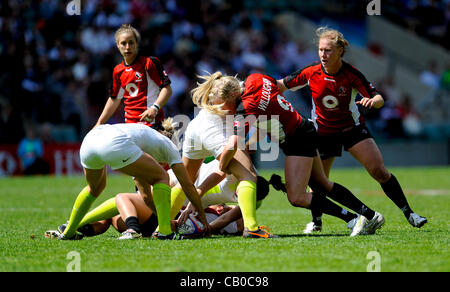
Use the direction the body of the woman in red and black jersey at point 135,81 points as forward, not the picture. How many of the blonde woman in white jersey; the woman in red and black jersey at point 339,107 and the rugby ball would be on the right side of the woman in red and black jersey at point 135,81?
0

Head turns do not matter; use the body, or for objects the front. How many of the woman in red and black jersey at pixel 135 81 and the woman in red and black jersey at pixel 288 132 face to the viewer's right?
0

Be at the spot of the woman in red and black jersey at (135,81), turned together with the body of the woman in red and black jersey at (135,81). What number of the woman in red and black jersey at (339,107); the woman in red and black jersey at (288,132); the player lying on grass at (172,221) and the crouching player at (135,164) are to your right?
0

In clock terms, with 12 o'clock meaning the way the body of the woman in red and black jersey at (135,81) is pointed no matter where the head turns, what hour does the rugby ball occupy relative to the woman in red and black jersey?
The rugby ball is roughly at 10 o'clock from the woman in red and black jersey.

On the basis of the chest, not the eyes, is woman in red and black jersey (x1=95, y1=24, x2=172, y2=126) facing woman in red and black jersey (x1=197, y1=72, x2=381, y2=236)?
no

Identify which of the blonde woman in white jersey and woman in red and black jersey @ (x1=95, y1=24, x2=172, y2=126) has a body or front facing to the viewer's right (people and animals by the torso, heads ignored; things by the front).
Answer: the blonde woman in white jersey

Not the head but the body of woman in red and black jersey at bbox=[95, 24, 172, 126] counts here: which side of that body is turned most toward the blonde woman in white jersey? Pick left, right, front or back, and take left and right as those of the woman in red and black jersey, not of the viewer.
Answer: left

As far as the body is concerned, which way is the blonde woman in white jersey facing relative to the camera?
to the viewer's right

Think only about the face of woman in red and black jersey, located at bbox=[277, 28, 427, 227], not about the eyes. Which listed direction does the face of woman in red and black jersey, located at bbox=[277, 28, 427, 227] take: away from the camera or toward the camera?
toward the camera

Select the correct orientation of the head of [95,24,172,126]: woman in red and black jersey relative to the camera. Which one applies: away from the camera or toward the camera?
toward the camera

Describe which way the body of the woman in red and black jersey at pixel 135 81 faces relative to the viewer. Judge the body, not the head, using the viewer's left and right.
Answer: facing the viewer and to the left of the viewer

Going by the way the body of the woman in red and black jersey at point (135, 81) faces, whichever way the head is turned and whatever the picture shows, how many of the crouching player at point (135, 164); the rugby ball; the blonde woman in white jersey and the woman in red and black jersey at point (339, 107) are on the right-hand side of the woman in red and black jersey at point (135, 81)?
0

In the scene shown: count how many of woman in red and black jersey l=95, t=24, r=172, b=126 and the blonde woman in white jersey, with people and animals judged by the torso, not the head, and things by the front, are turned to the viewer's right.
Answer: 1
